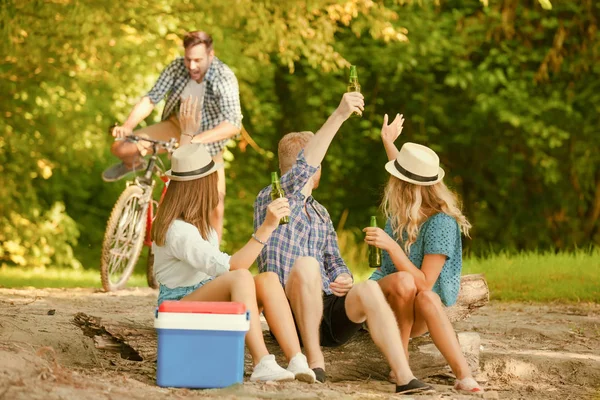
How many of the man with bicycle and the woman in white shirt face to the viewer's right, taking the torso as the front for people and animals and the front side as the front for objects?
1

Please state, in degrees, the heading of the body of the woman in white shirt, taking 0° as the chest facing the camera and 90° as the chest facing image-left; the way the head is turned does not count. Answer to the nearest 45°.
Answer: approximately 270°

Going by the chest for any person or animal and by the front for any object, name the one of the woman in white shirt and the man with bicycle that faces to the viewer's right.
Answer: the woman in white shirt

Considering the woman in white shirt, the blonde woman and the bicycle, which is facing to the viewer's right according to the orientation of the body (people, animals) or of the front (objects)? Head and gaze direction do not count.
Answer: the woman in white shirt

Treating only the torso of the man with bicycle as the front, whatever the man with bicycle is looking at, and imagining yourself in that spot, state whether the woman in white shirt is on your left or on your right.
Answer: on your left

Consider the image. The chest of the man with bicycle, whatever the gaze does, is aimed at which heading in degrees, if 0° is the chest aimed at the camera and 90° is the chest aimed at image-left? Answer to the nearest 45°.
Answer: approximately 45°
